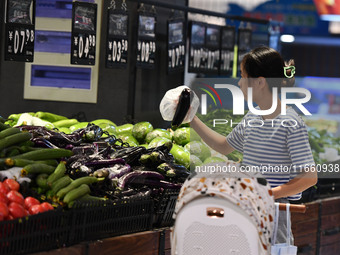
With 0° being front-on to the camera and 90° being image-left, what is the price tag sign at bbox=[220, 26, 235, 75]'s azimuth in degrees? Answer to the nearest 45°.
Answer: approximately 0°

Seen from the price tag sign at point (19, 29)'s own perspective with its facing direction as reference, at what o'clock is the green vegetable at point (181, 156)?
The green vegetable is roughly at 10 o'clock from the price tag sign.

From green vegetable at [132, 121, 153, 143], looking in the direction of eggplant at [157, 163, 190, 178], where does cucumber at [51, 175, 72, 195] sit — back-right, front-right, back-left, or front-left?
front-right

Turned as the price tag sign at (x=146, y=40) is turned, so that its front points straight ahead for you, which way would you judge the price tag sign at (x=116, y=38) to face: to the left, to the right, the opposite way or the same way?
the same way

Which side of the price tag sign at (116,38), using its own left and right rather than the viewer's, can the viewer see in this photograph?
front

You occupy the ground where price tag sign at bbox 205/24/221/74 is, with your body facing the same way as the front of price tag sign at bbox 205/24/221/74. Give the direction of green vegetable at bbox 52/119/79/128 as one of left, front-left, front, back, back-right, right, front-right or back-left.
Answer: front-right

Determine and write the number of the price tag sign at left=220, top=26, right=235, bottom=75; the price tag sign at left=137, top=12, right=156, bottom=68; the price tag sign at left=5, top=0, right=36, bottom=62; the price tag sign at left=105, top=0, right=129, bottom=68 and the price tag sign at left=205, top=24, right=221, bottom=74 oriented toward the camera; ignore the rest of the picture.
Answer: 5

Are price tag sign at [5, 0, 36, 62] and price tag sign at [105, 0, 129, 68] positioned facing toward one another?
no

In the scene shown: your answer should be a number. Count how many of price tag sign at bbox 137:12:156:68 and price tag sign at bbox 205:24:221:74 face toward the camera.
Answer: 2

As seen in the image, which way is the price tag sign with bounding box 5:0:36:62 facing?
toward the camera

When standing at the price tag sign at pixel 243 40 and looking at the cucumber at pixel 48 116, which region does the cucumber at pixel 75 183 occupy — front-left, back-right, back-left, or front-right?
front-left

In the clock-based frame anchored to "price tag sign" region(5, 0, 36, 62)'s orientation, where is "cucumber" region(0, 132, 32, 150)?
The cucumber is roughly at 12 o'clock from the price tag sign.

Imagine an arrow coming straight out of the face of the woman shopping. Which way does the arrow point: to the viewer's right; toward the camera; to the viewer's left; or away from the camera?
to the viewer's left

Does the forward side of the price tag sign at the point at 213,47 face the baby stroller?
yes

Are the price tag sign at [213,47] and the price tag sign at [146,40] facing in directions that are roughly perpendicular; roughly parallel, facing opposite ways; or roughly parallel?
roughly parallel

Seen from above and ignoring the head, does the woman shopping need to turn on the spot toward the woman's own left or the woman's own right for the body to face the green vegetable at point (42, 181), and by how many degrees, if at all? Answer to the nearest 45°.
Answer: approximately 45° to the woman's own right

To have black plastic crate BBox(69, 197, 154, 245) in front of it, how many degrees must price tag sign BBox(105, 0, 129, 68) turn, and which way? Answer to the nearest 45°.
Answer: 0° — it already faces it

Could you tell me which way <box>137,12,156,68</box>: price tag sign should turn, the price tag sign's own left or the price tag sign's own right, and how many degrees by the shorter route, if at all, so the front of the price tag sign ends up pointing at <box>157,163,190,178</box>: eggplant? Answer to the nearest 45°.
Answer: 0° — it already faces it
